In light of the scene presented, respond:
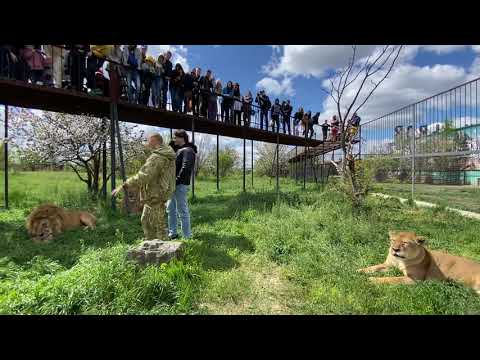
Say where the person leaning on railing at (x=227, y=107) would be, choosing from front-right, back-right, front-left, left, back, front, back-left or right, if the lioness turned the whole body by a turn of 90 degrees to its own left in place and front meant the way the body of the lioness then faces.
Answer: back-right

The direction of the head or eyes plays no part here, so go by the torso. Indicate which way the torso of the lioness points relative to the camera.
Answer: to the viewer's left

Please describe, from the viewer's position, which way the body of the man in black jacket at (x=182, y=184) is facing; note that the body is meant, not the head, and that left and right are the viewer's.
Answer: facing to the left of the viewer

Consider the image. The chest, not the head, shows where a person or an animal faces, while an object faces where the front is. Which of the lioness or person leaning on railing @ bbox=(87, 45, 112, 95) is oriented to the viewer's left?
the lioness

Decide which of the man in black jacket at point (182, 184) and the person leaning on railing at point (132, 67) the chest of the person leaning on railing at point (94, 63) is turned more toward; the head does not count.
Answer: the man in black jacket

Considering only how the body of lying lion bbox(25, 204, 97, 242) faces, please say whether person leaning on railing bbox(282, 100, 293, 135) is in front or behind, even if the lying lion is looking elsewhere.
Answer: behind

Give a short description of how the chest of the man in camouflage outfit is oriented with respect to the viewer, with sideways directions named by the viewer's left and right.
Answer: facing to the left of the viewer

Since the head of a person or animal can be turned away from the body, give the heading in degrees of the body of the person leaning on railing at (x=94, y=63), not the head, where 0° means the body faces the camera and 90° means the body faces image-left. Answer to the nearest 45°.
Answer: approximately 315°

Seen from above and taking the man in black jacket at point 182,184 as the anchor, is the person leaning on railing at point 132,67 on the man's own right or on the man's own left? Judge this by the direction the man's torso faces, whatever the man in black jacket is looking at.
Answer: on the man's own right

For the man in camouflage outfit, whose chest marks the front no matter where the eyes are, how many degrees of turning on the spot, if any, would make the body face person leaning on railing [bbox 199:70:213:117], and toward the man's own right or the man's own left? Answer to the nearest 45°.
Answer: approximately 90° to the man's own right

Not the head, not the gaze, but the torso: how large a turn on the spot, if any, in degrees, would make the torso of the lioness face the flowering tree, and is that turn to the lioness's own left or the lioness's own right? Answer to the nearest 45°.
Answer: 0° — it already faces it
